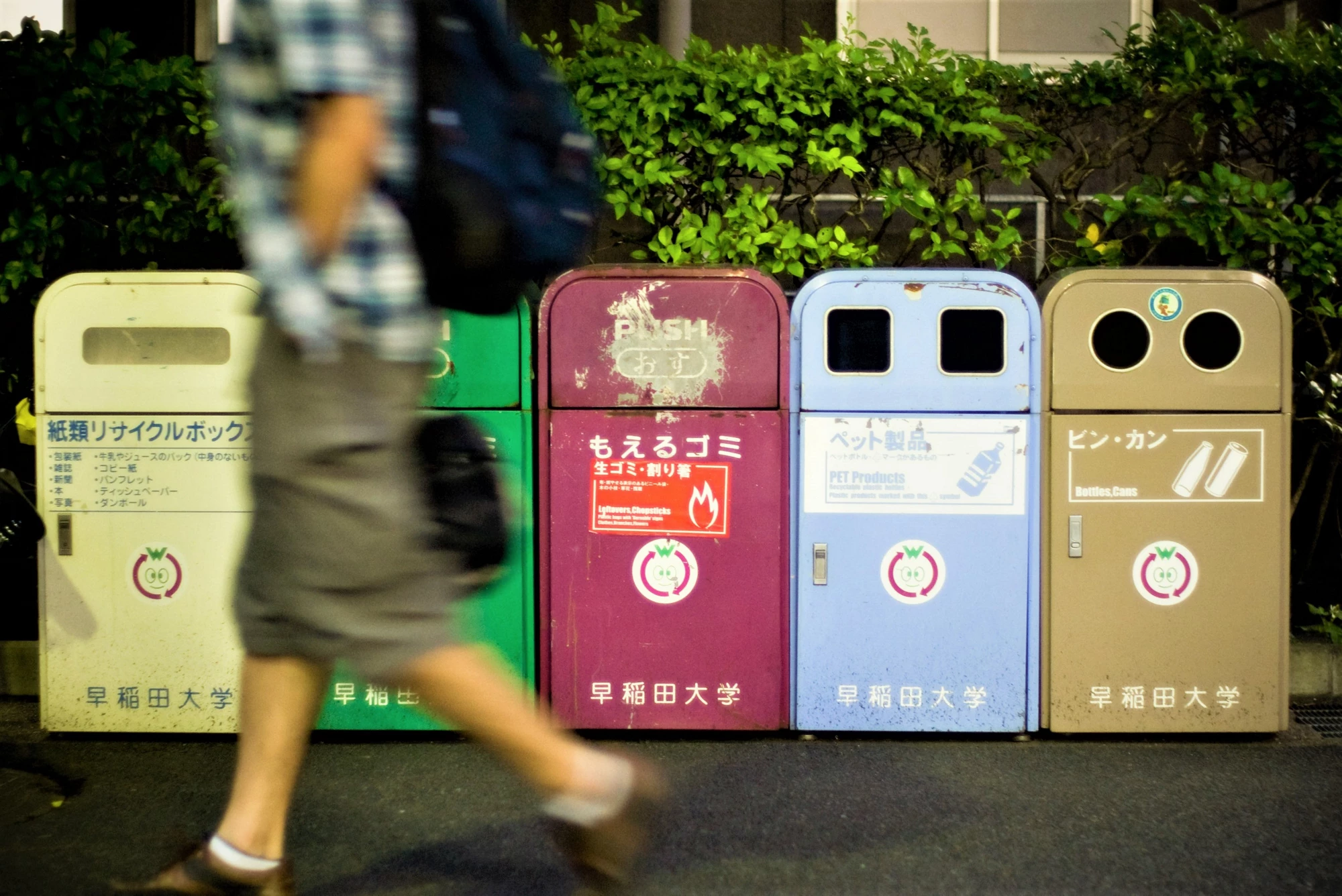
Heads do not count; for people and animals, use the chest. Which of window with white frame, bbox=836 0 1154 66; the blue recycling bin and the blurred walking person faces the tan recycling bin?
the window with white frame

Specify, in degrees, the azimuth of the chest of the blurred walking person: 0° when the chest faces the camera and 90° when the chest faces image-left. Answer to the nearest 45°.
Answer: approximately 90°

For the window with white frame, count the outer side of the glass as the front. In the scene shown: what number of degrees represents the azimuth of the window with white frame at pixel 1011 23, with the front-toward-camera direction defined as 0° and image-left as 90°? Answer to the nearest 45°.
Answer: approximately 0°

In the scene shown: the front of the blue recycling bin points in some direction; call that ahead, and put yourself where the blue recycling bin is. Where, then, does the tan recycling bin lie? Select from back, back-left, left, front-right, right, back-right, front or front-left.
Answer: left

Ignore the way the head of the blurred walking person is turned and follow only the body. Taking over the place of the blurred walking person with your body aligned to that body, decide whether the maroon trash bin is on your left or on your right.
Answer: on your right

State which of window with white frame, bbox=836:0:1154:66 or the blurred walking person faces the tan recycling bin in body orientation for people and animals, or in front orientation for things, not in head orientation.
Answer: the window with white frame

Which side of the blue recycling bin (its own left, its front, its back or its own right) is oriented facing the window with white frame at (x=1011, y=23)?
back

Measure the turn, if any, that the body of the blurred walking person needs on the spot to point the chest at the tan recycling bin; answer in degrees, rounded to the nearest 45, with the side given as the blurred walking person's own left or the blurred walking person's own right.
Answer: approximately 135° to the blurred walking person's own right

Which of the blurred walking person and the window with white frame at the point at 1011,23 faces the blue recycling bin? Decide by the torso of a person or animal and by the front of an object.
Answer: the window with white frame

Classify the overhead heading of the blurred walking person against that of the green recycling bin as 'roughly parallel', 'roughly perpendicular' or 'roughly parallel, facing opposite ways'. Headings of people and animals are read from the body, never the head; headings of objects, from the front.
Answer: roughly perpendicular
